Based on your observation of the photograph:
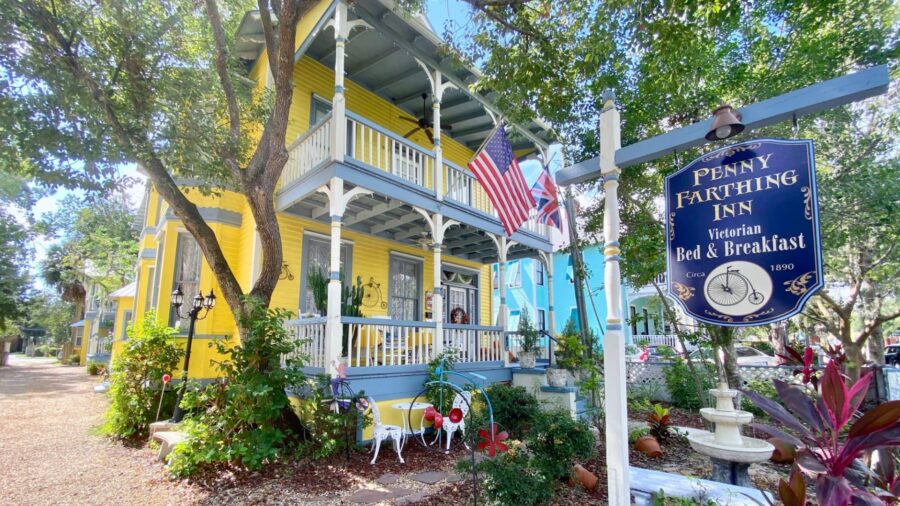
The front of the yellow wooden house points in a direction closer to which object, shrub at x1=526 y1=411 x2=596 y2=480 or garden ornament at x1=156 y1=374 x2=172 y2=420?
the shrub

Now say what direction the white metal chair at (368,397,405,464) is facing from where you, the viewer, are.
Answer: facing to the right of the viewer

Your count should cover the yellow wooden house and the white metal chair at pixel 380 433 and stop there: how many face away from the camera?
0

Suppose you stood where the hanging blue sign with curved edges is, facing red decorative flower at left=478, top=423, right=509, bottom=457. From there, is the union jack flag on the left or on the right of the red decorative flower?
right

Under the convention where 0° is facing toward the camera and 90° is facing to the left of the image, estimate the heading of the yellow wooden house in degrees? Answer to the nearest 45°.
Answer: approximately 315°

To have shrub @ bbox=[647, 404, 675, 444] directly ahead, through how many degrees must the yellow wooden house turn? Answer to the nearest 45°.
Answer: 0° — it already faces it

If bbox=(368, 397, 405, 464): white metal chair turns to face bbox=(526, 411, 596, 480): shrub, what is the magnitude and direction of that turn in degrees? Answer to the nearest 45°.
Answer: approximately 45° to its right

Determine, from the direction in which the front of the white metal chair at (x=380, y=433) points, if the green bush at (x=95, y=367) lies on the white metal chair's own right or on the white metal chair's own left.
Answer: on the white metal chair's own left

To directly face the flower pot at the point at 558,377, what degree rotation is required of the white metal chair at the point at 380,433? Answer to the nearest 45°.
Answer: approximately 45° to its left

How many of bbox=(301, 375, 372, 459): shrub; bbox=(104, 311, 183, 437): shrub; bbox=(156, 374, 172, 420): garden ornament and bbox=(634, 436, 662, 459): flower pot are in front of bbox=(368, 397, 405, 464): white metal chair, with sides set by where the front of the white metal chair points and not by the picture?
1

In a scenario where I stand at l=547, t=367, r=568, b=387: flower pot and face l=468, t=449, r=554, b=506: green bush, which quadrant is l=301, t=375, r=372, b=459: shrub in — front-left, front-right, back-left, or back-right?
front-right

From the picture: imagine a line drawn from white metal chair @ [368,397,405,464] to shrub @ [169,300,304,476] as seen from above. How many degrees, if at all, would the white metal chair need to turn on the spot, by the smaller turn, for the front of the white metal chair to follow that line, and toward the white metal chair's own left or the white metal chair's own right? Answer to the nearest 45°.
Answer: approximately 180°

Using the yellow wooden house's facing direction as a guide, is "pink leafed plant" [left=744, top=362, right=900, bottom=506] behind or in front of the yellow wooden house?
in front

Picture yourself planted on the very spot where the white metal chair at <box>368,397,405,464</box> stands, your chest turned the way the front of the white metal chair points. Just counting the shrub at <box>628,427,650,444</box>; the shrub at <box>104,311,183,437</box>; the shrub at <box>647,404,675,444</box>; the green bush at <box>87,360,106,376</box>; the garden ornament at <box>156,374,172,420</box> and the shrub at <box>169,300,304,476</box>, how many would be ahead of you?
2

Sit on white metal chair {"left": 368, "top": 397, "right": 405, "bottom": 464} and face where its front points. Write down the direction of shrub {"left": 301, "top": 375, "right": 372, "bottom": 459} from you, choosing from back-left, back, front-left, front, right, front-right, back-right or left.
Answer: back

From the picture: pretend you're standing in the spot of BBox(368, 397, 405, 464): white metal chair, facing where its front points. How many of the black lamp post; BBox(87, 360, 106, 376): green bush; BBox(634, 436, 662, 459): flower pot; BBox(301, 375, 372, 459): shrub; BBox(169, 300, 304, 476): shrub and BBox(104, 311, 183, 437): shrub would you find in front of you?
1

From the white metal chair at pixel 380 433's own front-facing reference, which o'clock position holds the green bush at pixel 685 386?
The green bush is roughly at 11 o'clock from the white metal chair.
